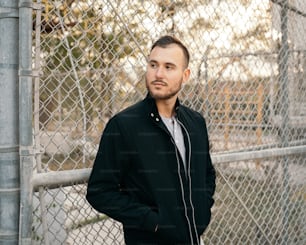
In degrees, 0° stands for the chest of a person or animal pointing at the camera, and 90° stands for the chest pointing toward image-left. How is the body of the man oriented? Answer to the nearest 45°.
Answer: approximately 315°

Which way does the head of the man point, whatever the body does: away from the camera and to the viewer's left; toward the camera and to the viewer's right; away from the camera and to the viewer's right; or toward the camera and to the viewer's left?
toward the camera and to the viewer's left

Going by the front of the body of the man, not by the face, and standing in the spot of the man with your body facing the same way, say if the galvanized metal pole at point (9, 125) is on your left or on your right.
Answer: on your right

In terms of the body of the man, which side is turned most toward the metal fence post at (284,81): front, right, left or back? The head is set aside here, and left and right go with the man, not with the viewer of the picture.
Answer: left
